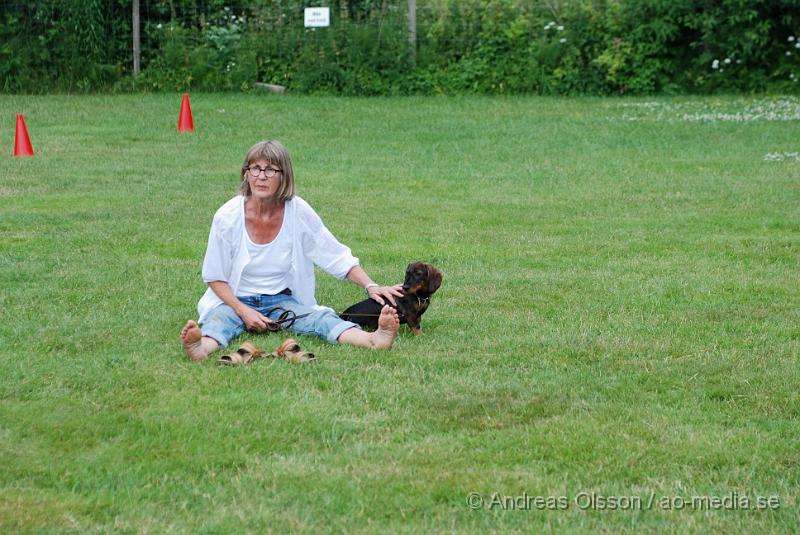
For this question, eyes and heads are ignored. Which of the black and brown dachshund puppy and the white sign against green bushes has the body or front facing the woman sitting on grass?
the white sign against green bushes

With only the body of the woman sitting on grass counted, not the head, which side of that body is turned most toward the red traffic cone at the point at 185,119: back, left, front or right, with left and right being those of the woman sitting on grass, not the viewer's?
back

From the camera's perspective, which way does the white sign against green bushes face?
toward the camera

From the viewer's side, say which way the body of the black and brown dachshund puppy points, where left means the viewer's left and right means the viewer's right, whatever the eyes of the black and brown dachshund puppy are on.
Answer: facing the viewer and to the right of the viewer

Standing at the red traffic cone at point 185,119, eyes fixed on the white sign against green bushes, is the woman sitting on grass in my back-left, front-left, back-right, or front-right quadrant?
back-right

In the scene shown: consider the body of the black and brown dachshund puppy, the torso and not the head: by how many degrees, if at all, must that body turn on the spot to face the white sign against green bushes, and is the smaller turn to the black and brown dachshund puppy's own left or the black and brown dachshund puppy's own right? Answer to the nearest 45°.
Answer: approximately 135° to the black and brown dachshund puppy's own left

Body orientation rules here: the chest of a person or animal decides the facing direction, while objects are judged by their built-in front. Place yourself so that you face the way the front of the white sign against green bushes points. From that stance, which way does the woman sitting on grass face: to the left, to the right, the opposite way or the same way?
the same way

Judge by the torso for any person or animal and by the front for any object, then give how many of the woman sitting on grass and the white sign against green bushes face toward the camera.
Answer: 2

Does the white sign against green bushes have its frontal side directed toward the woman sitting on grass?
yes

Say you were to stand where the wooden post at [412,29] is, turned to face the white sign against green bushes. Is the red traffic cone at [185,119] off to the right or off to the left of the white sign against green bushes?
left

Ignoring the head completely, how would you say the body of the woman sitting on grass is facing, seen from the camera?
toward the camera

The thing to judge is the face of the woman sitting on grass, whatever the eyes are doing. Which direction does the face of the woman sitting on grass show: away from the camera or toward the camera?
toward the camera
